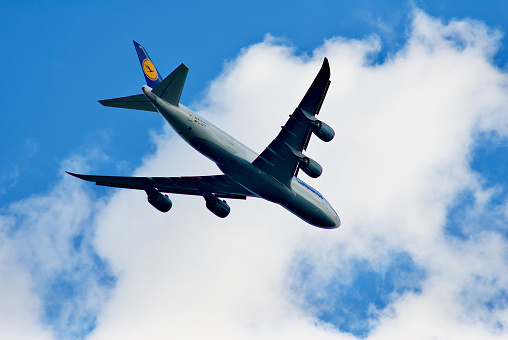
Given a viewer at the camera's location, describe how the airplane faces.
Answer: facing away from the viewer and to the right of the viewer
